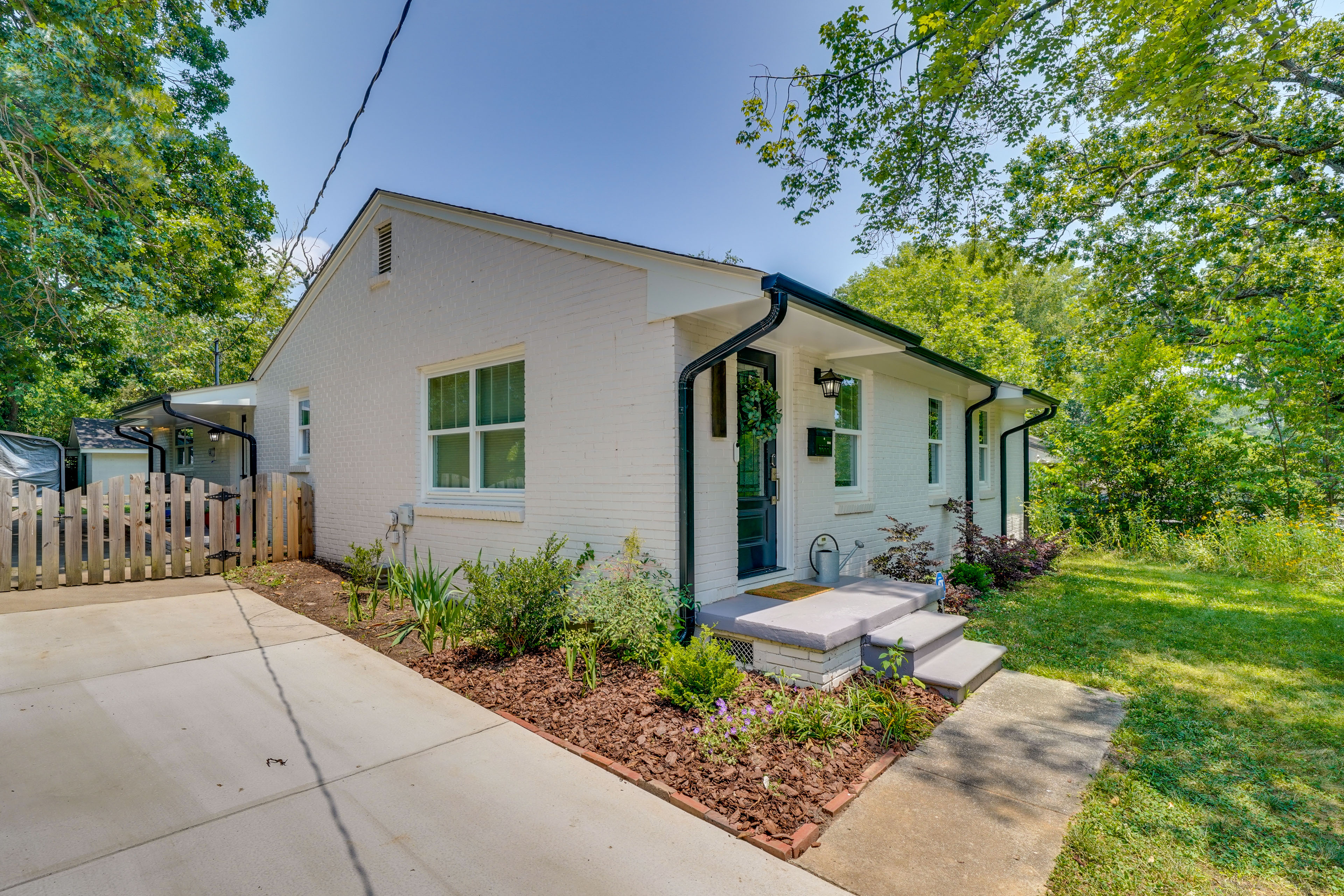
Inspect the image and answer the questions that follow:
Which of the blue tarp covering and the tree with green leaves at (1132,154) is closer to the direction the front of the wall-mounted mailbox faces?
the tree with green leaves

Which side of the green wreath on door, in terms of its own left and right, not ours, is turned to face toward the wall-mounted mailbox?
left

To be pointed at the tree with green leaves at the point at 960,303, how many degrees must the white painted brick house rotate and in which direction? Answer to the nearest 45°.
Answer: approximately 90° to its left

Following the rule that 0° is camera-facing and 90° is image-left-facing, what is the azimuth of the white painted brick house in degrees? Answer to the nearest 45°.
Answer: approximately 315°

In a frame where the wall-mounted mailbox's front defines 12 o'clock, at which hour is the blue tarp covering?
The blue tarp covering is roughly at 5 o'clock from the wall-mounted mailbox.

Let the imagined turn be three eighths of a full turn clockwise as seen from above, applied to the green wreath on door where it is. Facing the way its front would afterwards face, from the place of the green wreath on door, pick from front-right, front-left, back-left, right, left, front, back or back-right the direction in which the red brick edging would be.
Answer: left

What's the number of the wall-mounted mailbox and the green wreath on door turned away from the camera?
0

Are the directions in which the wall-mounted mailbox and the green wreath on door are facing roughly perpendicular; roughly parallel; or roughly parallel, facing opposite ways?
roughly parallel

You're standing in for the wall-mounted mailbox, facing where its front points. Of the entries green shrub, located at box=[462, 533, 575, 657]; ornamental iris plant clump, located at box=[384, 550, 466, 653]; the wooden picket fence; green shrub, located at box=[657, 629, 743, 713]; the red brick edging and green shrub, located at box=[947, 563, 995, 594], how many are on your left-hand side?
1

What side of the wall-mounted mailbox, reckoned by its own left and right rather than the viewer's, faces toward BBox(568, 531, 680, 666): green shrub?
right

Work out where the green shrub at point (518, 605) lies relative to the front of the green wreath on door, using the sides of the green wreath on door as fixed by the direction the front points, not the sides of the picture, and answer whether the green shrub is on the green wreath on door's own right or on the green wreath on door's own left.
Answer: on the green wreath on door's own right

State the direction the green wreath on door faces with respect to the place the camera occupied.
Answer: facing the viewer and to the right of the viewer

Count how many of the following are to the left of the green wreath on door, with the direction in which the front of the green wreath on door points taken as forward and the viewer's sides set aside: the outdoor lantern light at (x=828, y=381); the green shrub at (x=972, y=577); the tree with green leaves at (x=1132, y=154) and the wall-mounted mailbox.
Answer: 4
